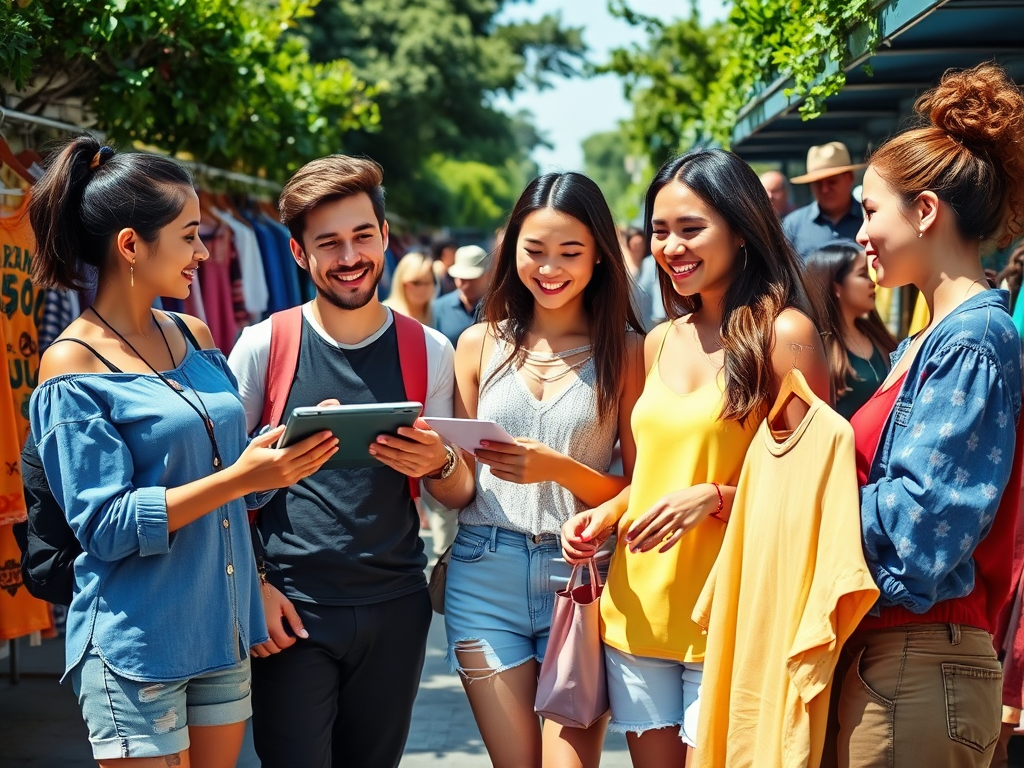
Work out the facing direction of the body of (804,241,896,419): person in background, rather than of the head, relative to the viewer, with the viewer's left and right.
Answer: facing the viewer and to the right of the viewer

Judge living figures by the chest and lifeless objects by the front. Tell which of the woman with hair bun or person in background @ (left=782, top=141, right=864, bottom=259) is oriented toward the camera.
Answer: the person in background

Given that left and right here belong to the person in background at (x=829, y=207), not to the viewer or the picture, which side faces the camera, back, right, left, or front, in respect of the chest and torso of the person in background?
front

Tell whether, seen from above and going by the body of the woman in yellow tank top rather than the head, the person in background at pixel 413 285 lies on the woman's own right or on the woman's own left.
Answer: on the woman's own right

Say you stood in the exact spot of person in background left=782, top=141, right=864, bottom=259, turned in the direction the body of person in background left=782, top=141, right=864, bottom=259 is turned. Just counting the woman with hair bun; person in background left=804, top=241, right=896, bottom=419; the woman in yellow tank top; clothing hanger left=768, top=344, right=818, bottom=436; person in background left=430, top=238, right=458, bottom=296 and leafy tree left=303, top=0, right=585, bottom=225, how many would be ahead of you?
4

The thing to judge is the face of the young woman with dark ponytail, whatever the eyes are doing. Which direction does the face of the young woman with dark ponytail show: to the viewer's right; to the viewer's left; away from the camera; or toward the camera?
to the viewer's right

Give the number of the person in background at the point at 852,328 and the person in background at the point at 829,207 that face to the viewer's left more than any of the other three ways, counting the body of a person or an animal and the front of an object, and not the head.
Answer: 0

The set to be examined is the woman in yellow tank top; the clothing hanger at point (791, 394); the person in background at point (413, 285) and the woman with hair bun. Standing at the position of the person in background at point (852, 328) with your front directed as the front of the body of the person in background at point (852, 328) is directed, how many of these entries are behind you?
1

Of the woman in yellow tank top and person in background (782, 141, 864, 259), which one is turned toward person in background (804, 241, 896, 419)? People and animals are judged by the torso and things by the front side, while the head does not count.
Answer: person in background (782, 141, 864, 259)

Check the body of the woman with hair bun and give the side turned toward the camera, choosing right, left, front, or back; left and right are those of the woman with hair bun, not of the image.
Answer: left

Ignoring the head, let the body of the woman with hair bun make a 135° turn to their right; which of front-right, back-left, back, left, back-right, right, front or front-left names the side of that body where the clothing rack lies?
left

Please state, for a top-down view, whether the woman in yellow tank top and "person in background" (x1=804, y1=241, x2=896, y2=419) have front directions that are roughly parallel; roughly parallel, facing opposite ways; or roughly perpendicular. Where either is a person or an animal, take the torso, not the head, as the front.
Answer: roughly perpendicular

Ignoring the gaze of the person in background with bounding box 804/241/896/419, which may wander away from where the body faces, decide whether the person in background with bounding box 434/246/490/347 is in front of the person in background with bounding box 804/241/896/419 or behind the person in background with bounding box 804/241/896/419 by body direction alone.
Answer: behind

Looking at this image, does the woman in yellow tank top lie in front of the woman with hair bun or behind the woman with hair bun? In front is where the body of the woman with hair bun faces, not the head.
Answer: in front

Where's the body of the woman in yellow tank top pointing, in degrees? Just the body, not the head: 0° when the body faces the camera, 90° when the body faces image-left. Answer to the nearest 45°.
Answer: approximately 45°
